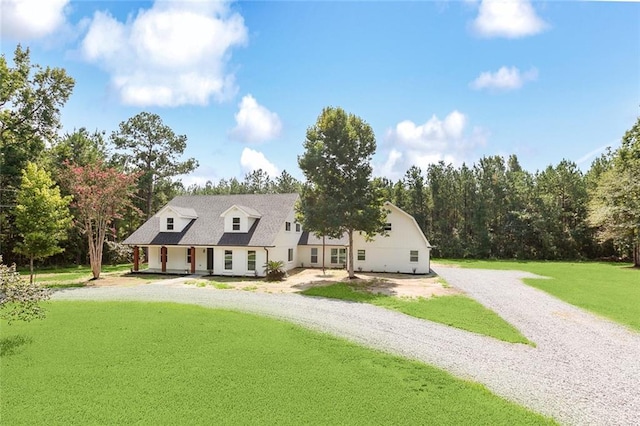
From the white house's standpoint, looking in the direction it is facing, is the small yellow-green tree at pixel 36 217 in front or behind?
in front

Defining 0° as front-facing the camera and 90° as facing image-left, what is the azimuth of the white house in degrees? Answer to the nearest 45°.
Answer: approximately 45°

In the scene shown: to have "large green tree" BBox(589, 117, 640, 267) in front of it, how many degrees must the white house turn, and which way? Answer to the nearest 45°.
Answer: approximately 135° to its left

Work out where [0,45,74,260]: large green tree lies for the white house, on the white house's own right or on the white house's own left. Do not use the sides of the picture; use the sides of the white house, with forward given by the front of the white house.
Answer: on the white house's own right

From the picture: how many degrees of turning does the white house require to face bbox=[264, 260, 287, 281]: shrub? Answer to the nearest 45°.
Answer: approximately 45° to its left

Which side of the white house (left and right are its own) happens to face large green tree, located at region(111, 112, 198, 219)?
right
